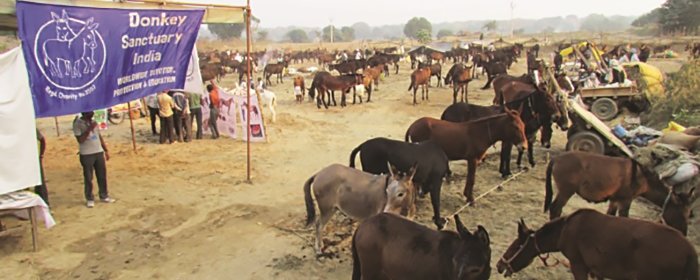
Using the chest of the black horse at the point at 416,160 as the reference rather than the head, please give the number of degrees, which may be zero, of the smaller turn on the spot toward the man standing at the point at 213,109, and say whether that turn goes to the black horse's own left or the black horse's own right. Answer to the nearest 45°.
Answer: approximately 135° to the black horse's own left

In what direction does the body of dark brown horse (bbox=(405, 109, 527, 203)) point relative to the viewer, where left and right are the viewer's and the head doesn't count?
facing to the right of the viewer

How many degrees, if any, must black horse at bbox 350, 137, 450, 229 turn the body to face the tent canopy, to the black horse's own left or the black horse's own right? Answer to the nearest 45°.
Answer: approximately 180°

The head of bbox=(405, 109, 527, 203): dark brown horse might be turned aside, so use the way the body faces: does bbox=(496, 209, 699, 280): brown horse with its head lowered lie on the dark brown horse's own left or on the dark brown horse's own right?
on the dark brown horse's own right

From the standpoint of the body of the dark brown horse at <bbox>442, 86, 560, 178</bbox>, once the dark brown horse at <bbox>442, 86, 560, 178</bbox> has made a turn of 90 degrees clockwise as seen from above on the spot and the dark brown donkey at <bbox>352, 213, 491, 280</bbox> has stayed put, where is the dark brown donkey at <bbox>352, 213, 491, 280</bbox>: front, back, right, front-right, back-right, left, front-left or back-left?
front

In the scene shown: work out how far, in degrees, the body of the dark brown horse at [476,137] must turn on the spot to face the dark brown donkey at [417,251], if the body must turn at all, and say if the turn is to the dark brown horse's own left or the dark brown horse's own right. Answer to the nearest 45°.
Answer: approximately 90° to the dark brown horse's own right

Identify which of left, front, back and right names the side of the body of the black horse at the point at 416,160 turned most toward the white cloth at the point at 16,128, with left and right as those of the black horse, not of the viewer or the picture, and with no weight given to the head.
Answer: back

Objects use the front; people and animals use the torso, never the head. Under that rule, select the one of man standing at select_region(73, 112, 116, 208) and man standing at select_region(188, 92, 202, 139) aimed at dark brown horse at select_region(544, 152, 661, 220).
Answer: man standing at select_region(73, 112, 116, 208)

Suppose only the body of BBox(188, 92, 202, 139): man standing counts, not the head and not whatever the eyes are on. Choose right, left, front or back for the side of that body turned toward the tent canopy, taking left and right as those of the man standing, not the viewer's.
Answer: back

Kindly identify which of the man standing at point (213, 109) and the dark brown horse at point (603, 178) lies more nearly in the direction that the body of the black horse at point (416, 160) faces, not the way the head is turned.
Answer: the dark brown horse
